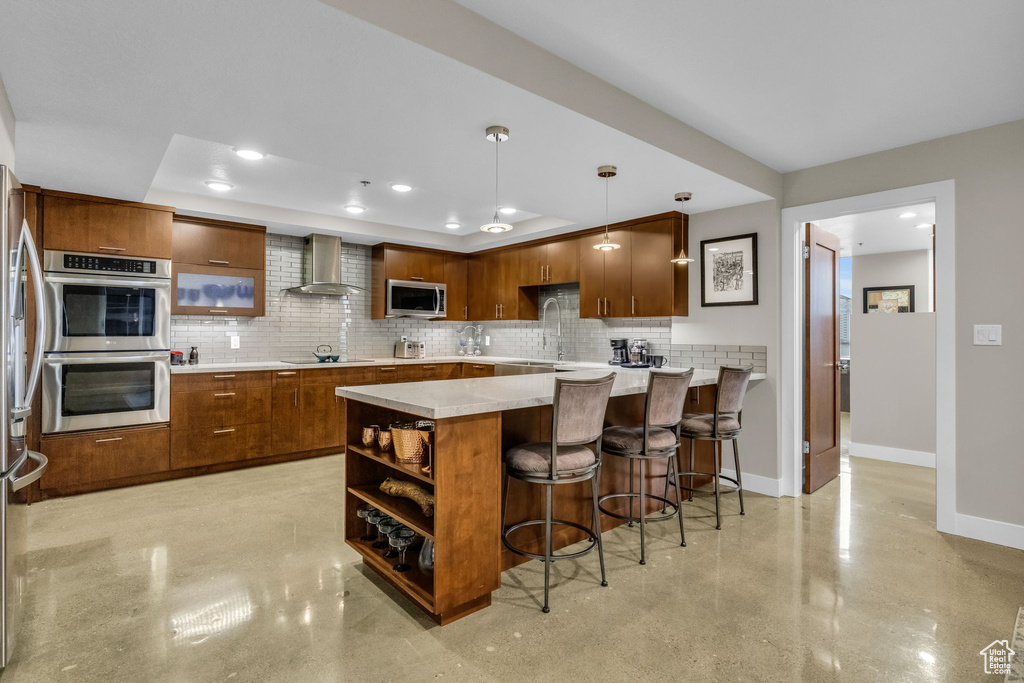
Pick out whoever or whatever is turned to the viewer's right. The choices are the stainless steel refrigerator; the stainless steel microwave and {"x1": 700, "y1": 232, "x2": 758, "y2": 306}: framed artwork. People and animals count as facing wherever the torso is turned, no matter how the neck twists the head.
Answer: the stainless steel refrigerator

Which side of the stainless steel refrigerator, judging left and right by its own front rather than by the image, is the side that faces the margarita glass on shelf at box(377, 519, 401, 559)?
front

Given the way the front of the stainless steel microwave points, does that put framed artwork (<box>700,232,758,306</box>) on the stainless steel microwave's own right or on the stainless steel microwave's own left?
on the stainless steel microwave's own left

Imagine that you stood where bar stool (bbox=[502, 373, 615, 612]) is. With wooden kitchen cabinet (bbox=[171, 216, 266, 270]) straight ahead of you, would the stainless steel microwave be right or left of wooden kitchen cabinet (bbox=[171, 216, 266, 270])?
right

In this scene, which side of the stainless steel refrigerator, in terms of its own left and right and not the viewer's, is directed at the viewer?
right

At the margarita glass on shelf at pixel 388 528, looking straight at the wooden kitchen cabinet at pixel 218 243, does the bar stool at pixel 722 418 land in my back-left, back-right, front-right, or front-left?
back-right

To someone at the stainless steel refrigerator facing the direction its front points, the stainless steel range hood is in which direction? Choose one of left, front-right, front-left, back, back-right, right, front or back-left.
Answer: front-left

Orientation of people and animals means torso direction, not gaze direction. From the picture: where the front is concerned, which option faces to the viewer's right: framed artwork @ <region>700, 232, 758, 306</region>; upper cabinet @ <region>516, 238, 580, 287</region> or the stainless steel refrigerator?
the stainless steel refrigerator

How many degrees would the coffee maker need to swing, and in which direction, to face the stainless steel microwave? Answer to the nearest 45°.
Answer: approximately 45° to its right
